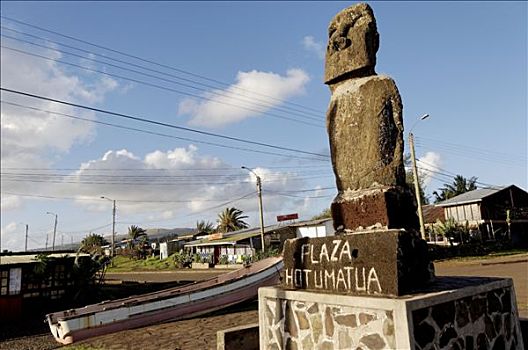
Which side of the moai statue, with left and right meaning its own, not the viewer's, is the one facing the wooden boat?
right

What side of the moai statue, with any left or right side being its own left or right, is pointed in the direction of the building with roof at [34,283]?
right

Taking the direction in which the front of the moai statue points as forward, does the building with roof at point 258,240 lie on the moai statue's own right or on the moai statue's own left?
on the moai statue's own right

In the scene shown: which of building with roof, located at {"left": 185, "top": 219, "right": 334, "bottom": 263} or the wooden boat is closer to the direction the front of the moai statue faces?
the wooden boat

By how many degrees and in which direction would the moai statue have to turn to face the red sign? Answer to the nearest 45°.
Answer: approximately 135° to its right
